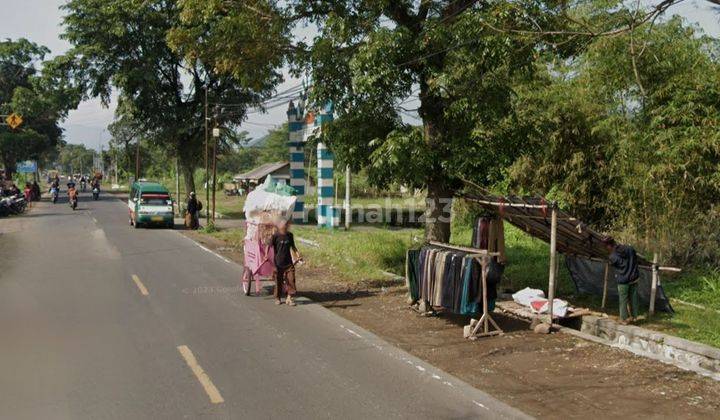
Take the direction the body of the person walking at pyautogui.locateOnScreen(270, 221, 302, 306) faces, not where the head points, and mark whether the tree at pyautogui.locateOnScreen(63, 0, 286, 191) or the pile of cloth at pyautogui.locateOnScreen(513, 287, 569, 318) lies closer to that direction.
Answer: the pile of cloth

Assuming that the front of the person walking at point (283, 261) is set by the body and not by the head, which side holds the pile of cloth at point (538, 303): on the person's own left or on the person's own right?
on the person's own left

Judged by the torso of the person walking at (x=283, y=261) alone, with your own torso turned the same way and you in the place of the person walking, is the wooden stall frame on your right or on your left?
on your left

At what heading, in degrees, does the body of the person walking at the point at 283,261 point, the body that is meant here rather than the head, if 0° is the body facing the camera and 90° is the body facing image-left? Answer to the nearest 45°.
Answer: approximately 0°

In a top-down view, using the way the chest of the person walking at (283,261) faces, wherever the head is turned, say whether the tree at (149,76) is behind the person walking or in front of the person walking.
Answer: behind

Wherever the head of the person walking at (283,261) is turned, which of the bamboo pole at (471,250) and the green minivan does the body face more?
the bamboo pole

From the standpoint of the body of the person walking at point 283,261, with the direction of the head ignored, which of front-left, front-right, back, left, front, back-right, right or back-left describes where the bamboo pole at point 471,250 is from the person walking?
front-left

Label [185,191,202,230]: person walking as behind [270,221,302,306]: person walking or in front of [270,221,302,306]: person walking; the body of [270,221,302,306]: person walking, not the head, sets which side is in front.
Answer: behind

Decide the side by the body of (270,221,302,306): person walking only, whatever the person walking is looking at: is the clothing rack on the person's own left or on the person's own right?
on the person's own left

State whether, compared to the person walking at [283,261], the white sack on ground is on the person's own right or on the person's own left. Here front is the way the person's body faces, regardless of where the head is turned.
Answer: on the person's own left

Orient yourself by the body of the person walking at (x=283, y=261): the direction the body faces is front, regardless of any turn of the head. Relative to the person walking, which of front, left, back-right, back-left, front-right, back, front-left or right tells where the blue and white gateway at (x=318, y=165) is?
back

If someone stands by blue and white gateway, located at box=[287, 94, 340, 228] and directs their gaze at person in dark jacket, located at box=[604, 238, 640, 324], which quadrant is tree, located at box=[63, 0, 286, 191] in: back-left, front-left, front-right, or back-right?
back-right
